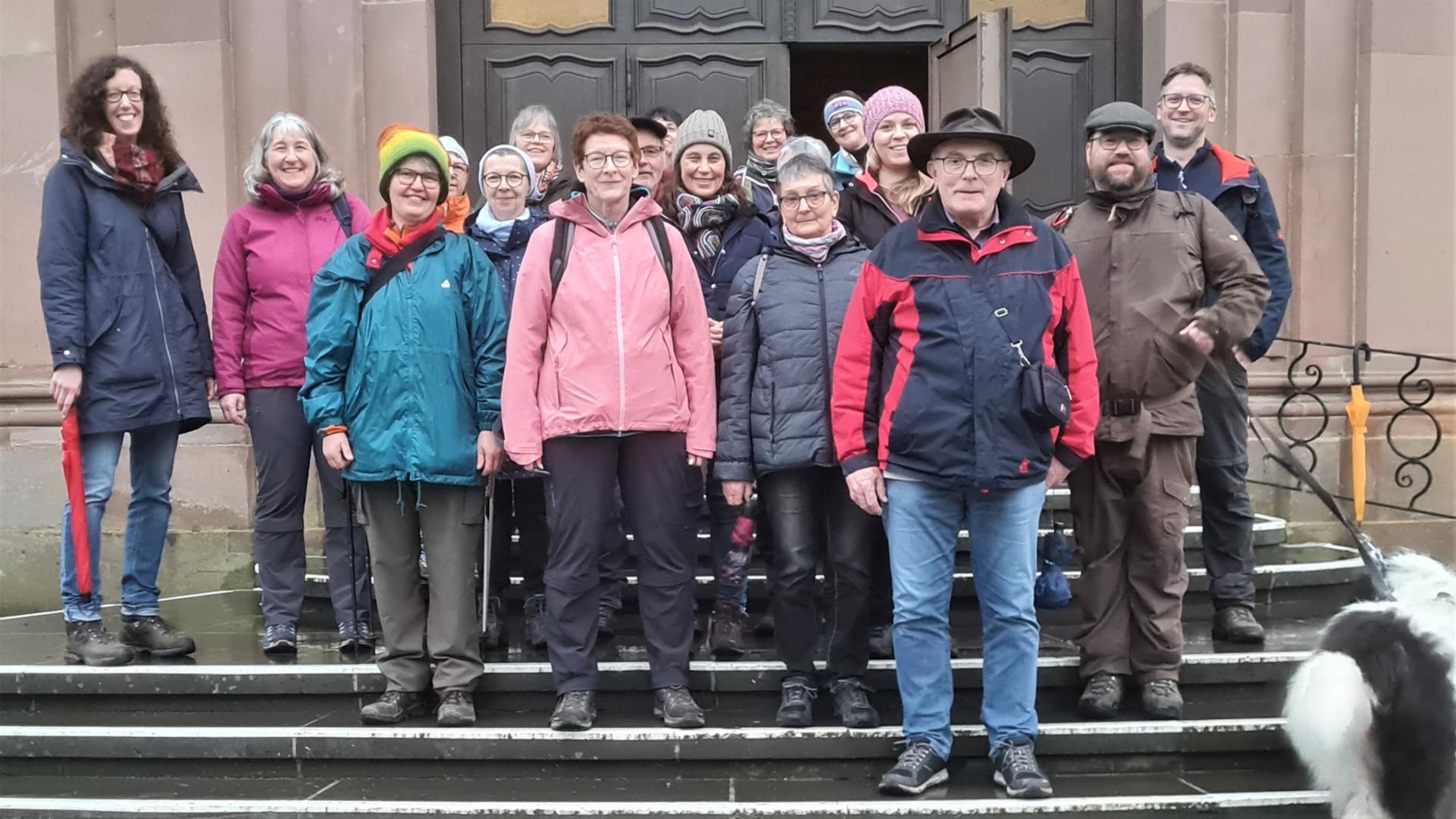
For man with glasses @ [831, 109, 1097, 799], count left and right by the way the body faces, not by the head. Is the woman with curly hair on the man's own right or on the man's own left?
on the man's own right

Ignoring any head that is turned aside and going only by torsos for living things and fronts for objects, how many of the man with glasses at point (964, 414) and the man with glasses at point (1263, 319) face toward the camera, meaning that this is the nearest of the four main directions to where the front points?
2

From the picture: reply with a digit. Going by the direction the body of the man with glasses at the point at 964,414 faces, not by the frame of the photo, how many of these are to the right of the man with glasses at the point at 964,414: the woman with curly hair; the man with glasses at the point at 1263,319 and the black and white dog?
1

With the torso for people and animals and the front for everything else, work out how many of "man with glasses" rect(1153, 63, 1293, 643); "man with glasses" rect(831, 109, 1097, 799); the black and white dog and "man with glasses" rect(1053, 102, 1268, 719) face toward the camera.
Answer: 3

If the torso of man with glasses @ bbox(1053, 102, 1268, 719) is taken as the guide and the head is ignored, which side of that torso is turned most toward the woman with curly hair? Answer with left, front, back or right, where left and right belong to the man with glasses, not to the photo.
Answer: right

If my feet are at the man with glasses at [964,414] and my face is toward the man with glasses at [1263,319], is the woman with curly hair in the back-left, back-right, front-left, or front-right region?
back-left

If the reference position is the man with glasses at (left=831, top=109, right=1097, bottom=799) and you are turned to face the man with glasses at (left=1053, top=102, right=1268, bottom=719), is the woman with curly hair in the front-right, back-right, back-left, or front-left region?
back-left

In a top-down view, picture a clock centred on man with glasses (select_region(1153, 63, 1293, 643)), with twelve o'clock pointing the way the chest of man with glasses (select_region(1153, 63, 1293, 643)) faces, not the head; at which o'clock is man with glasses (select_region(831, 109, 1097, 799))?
man with glasses (select_region(831, 109, 1097, 799)) is roughly at 1 o'clock from man with glasses (select_region(1153, 63, 1293, 643)).

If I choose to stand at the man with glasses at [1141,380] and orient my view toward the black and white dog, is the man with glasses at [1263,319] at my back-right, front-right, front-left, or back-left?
back-left
